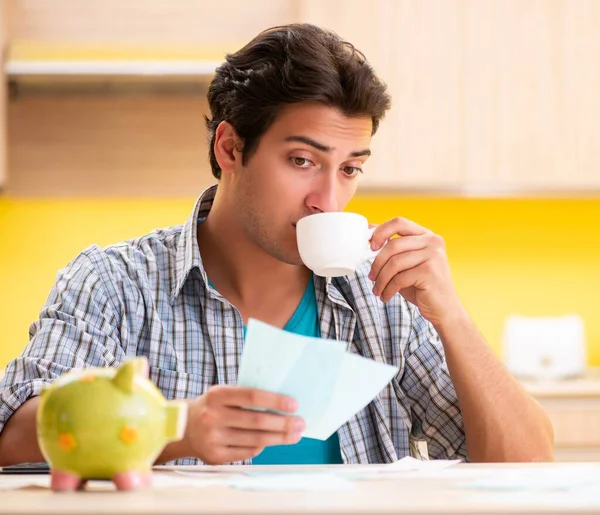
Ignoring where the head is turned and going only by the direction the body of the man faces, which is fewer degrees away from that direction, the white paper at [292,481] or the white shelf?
the white paper

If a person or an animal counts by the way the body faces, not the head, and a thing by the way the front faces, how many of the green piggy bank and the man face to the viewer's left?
0

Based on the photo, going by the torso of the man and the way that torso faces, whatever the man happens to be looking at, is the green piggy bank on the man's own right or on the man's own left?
on the man's own right

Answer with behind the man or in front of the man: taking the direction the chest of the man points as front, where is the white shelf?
behind

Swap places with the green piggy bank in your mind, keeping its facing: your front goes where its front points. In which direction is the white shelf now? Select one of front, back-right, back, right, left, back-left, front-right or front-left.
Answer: left

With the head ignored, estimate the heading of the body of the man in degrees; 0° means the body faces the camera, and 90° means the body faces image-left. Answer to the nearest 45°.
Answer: approximately 315°

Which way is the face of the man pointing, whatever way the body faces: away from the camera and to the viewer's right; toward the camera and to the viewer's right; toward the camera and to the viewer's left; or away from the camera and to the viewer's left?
toward the camera and to the viewer's right

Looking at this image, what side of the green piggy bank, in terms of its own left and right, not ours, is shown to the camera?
right
